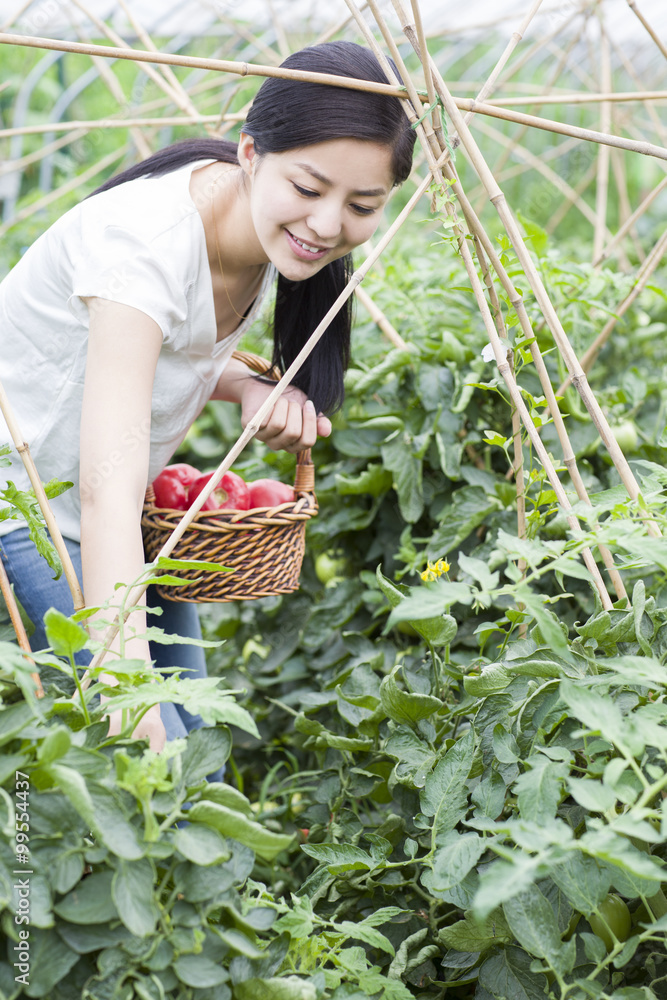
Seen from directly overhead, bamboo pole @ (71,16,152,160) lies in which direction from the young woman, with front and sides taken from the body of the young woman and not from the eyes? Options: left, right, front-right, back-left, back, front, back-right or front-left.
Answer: back-left

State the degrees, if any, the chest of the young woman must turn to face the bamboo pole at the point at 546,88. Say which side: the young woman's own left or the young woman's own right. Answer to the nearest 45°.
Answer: approximately 90° to the young woman's own left

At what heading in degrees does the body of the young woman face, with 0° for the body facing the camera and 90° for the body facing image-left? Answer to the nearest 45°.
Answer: approximately 315°
